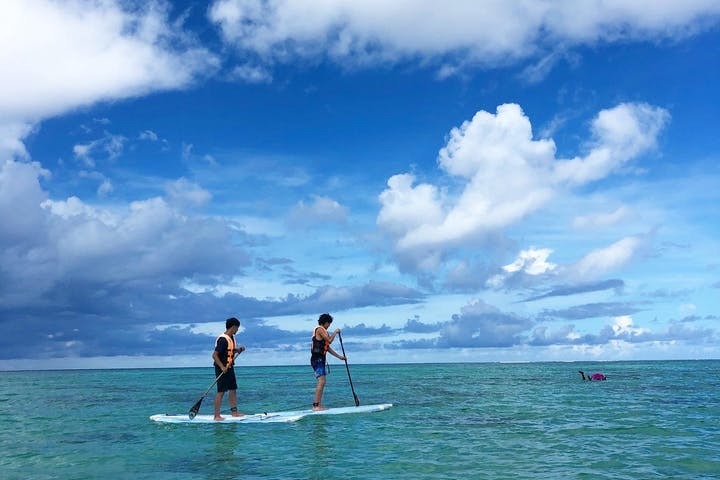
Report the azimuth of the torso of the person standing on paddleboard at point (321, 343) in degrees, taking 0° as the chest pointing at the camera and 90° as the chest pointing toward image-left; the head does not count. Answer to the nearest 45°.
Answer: approximately 270°

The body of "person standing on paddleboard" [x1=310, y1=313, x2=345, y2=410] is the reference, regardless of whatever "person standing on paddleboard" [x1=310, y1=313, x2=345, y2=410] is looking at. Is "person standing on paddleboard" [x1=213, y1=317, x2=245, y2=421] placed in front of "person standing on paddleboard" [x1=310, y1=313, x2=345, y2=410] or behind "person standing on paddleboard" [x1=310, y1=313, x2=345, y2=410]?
behind

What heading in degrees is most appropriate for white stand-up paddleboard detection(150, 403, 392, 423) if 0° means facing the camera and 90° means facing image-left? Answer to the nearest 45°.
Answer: approximately 270°
